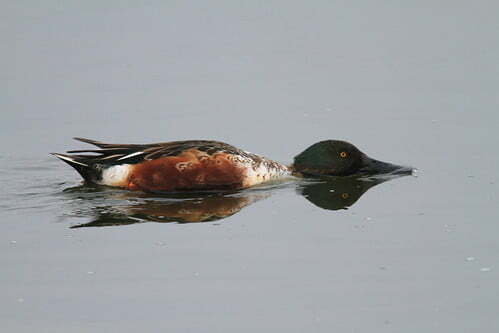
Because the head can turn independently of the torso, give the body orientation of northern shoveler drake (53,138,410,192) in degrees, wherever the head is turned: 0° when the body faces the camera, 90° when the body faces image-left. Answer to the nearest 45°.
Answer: approximately 270°
